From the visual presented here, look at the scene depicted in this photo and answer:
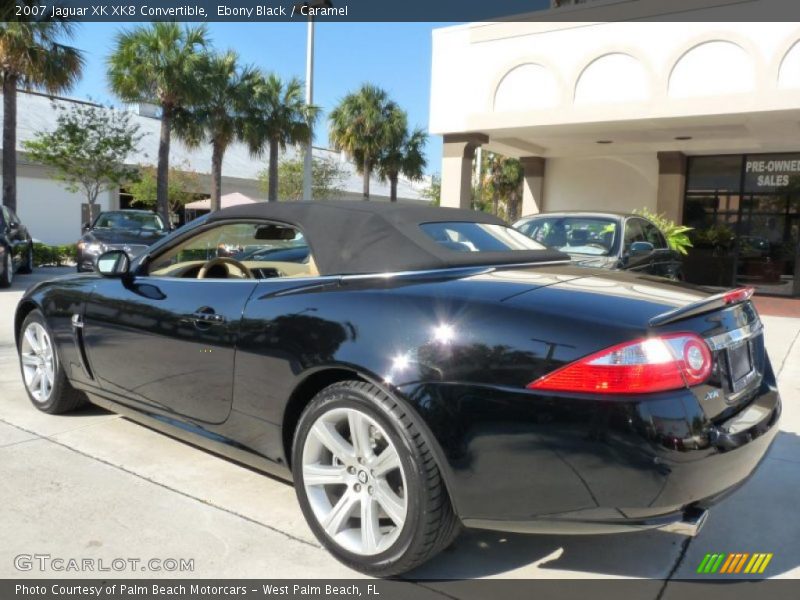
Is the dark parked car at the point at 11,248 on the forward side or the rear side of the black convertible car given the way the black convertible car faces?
on the forward side

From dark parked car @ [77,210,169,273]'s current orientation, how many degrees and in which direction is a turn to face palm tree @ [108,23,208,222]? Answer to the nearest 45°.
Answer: approximately 180°

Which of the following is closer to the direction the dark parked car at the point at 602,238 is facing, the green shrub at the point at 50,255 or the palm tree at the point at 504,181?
the green shrub

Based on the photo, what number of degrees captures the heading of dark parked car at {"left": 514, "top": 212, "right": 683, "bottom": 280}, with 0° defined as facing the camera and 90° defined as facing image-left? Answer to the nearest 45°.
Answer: approximately 45°

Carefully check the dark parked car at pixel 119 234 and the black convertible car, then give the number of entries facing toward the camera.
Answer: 1

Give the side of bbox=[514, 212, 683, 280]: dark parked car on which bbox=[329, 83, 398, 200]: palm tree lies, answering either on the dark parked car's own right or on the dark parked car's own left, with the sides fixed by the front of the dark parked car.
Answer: on the dark parked car's own right

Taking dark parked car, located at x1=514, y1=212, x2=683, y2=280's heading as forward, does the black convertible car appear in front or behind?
in front

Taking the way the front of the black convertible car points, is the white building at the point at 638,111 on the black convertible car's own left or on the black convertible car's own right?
on the black convertible car's own right

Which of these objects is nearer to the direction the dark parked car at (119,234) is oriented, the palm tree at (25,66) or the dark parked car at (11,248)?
the dark parked car

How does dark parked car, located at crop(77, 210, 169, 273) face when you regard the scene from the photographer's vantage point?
facing the viewer

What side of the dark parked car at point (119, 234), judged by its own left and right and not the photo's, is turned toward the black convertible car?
front

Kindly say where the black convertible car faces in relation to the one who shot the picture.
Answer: facing away from the viewer and to the left of the viewer

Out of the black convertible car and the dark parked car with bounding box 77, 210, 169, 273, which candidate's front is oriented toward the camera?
the dark parked car

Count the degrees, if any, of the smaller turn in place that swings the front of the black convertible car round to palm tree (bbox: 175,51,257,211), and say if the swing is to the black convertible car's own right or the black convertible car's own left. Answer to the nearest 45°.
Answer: approximately 45° to the black convertible car's own right
